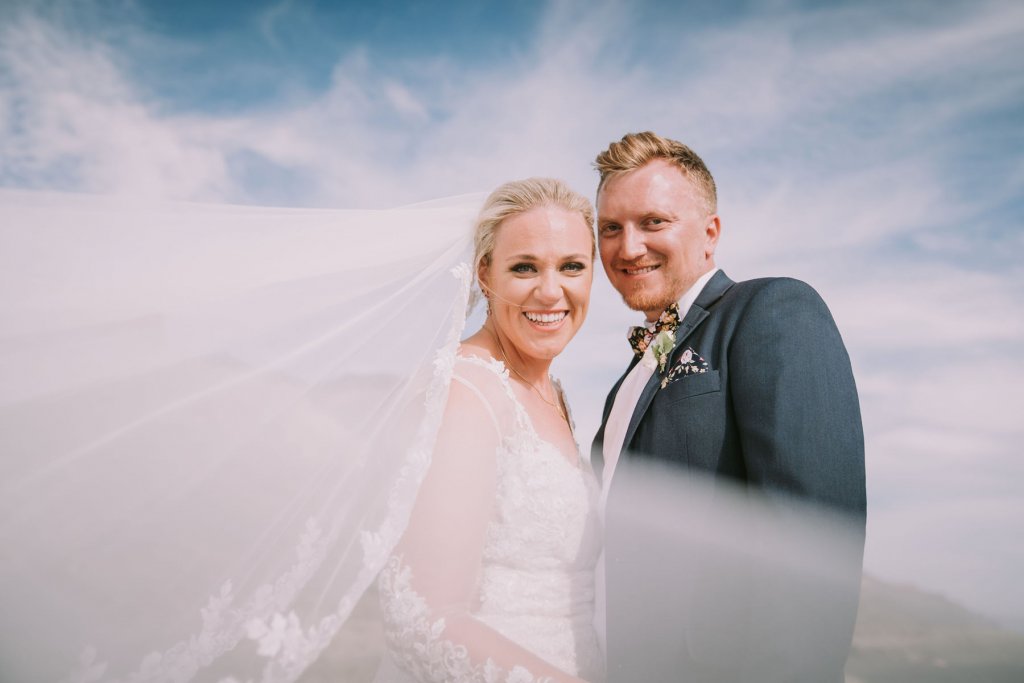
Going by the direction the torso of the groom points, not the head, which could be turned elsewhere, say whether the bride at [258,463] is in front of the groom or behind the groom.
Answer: in front

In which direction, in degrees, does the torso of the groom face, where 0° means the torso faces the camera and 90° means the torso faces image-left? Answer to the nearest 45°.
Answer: approximately 45°

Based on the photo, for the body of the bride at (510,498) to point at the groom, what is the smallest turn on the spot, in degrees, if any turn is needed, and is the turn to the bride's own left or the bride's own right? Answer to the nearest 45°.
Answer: approximately 45° to the bride's own left

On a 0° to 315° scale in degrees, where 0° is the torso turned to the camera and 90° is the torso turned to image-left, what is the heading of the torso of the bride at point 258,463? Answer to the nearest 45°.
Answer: approximately 315°

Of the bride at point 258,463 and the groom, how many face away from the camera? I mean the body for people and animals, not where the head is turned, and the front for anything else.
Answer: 0

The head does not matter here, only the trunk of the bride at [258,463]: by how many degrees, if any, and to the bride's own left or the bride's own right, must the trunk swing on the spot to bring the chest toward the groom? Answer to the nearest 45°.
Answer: approximately 45° to the bride's own left

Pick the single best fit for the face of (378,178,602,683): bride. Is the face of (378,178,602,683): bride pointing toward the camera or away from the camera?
toward the camera

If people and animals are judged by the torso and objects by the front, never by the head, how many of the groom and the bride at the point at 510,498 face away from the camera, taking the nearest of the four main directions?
0

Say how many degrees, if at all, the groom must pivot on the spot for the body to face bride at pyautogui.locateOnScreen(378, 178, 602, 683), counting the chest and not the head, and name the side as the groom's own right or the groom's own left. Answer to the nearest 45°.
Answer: approximately 45° to the groom's own right
